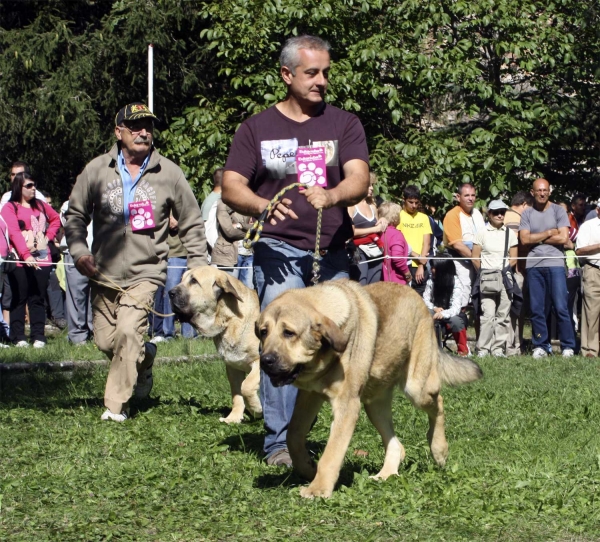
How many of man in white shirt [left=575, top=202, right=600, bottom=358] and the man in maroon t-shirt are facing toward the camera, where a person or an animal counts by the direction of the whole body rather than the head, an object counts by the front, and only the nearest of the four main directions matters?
2

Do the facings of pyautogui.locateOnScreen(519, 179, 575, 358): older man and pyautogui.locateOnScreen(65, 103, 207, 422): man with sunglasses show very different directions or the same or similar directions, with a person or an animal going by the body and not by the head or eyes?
same or similar directions

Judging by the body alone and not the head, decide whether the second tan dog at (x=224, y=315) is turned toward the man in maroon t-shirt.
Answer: no

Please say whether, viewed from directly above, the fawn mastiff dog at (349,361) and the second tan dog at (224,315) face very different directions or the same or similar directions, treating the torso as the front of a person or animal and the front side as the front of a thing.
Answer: same or similar directions

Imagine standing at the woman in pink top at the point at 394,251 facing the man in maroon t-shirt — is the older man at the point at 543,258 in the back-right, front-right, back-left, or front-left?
back-left

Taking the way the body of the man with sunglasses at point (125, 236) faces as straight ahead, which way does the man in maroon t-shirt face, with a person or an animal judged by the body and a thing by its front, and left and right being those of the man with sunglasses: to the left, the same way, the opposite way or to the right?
the same way

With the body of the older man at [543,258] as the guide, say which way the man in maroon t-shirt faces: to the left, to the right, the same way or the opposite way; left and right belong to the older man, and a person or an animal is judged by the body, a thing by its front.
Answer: the same way

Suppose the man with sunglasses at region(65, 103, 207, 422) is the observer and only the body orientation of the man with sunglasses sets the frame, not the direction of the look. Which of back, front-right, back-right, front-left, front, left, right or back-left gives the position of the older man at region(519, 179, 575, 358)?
back-left

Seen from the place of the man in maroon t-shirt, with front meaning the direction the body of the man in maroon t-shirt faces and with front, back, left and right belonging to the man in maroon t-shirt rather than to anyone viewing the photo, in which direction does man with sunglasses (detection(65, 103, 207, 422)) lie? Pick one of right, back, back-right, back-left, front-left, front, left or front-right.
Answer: back-right

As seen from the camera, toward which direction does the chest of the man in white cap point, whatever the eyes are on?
toward the camera

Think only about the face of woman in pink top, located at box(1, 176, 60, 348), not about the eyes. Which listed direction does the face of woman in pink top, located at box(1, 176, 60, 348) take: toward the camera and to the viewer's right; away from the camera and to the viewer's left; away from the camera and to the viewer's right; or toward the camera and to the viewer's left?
toward the camera and to the viewer's right

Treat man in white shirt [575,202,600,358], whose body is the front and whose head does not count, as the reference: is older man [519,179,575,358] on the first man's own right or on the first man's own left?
on the first man's own right

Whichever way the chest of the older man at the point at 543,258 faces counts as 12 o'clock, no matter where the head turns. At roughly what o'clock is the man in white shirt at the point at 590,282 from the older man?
The man in white shirt is roughly at 9 o'clock from the older man.

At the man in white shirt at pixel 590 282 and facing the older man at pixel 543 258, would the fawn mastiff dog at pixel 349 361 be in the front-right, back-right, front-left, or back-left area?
front-left

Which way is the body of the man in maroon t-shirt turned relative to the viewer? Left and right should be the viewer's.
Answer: facing the viewer

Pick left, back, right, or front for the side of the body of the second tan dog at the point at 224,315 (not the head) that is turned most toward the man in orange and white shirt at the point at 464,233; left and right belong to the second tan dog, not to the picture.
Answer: back

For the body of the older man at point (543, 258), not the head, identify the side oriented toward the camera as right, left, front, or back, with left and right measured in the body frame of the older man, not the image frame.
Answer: front
